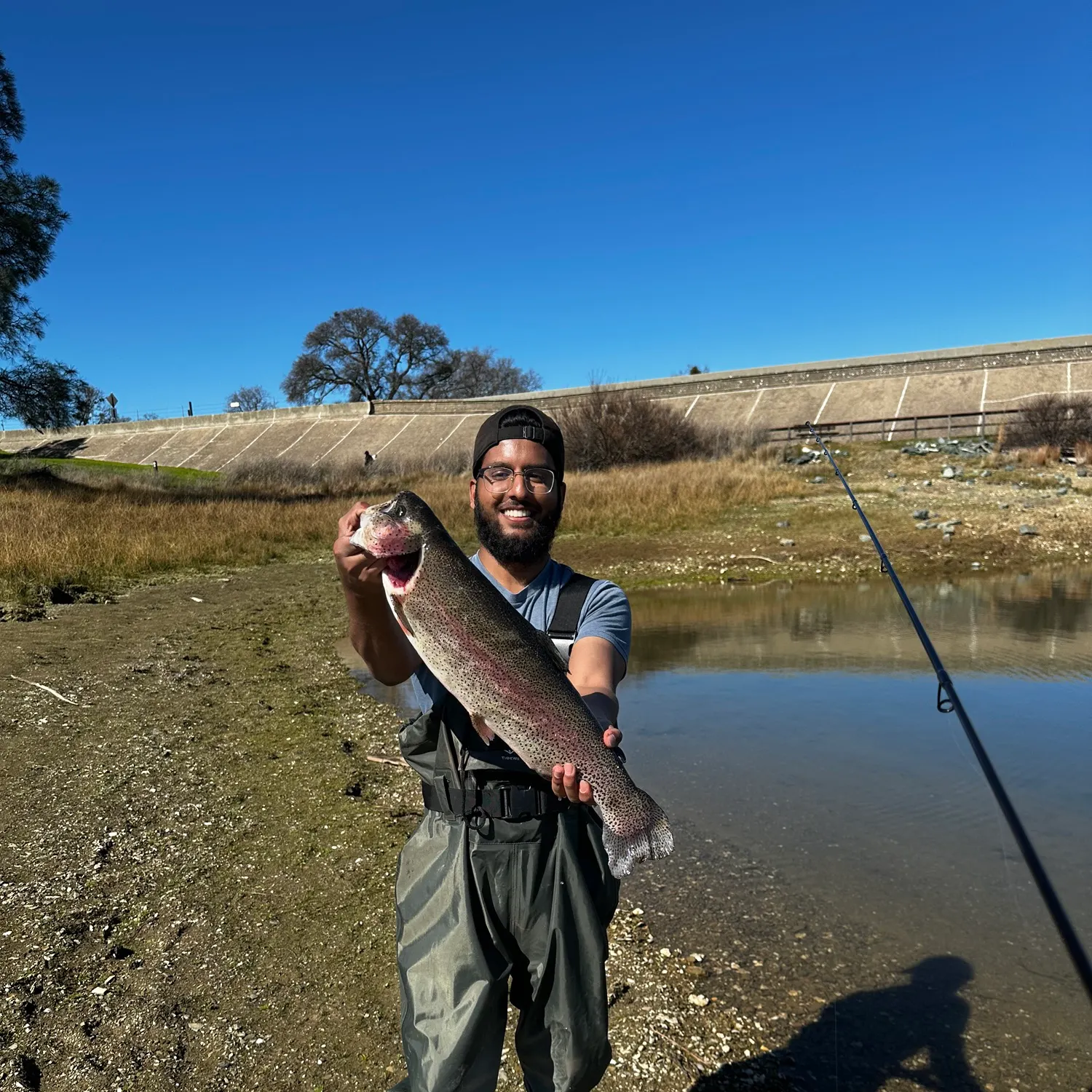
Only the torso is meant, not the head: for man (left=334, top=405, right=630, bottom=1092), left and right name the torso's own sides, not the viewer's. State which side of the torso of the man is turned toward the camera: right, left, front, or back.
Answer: front

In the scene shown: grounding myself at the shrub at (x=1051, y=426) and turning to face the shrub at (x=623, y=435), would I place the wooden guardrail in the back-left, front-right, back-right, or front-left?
front-right

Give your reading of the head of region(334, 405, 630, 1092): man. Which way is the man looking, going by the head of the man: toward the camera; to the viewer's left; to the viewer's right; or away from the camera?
toward the camera

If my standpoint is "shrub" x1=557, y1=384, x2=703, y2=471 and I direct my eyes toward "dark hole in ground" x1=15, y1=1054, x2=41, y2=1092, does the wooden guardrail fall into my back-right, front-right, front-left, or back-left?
back-left

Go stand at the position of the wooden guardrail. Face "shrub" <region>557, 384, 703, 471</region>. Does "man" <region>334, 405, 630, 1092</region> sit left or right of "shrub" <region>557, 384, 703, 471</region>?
left

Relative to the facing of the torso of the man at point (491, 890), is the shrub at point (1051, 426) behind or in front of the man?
behind

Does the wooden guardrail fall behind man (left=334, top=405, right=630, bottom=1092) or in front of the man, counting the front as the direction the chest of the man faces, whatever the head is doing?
behind

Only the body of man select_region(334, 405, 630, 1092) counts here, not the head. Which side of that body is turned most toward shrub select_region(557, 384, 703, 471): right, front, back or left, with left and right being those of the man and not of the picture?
back

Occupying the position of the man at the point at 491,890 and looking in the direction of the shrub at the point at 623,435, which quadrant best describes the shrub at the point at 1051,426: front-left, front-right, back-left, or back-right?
front-right

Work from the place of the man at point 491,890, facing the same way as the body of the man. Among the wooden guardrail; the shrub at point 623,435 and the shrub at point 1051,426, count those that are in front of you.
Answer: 0
